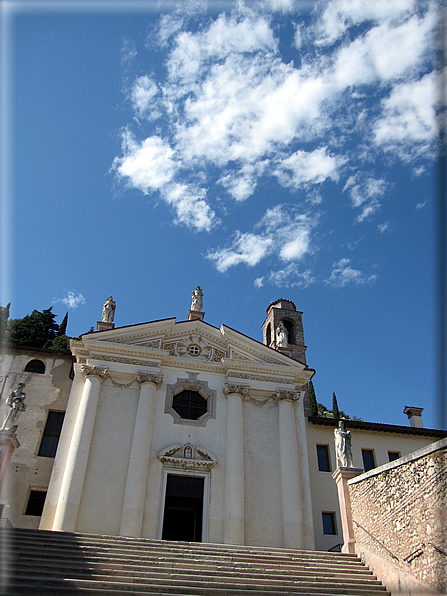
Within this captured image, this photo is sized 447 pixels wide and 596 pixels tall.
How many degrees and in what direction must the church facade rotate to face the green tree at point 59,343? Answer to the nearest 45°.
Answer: approximately 135° to its right

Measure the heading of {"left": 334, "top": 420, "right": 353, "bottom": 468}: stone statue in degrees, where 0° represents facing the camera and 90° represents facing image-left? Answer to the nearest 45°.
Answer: approximately 0°

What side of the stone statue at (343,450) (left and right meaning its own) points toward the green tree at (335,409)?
back

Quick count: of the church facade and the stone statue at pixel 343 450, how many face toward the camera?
2

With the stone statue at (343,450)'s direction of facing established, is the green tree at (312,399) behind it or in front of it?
behind

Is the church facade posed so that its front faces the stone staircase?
yes

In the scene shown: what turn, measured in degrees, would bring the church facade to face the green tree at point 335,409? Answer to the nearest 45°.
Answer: approximately 135° to its left
